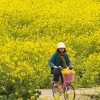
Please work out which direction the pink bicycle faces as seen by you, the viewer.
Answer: facing the viewer and to the right of the viewer
